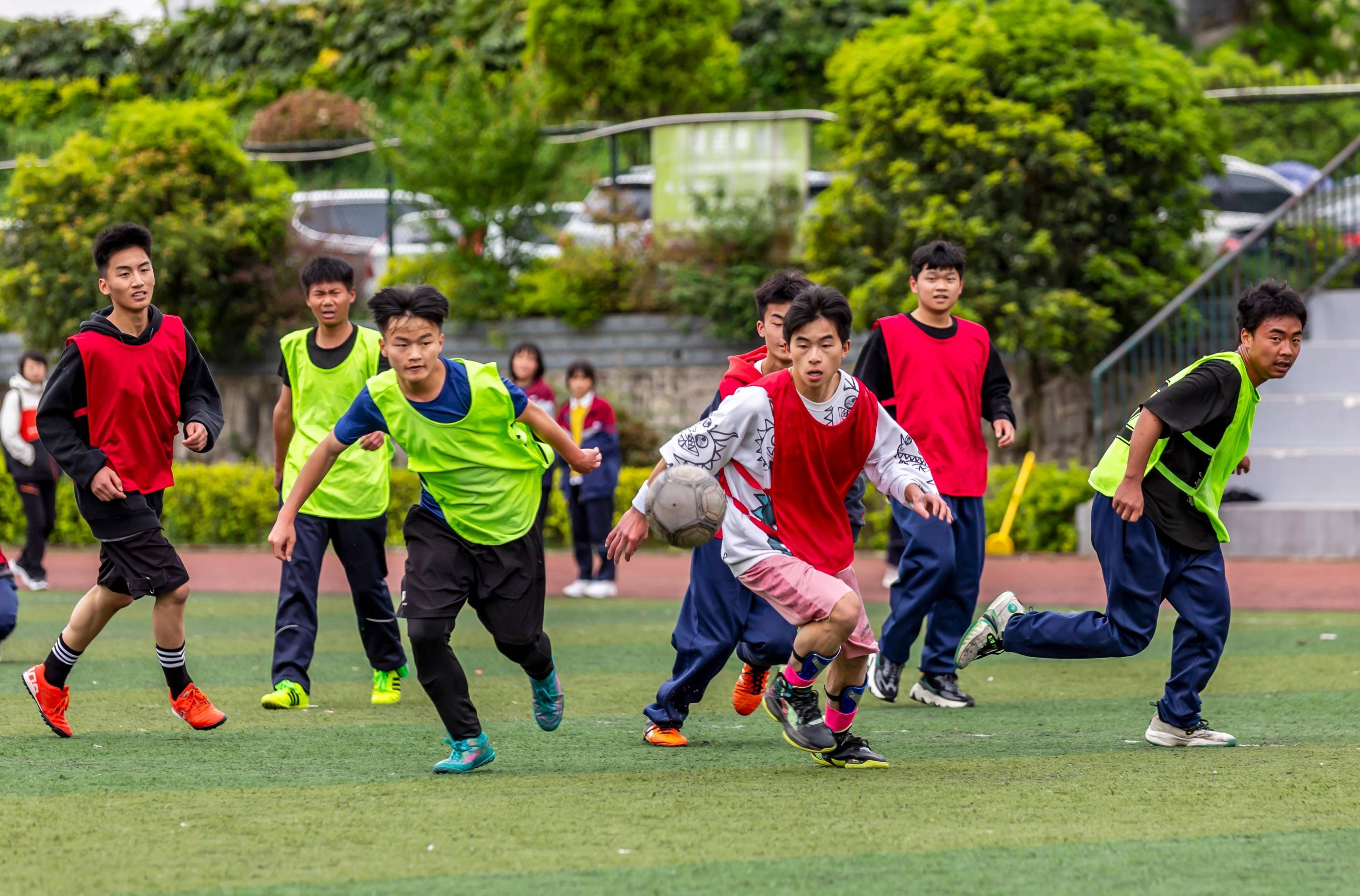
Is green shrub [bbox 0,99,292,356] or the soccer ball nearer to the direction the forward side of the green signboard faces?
the soccer ball

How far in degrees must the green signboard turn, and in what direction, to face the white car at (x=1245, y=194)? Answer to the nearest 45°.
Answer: approximately 90° to its left

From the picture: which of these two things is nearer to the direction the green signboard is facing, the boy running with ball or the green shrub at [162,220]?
the boy running with ball

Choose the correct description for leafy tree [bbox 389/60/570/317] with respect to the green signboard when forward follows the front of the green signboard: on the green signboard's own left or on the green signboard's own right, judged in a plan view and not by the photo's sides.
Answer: on the green signboard's own right

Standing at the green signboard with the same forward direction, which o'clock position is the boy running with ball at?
The boy running with ball is roughly at 12 o'clock from the green signboard.

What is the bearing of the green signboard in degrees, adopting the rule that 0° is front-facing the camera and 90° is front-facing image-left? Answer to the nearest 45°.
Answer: approximately 0°

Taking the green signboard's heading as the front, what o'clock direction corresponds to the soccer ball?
The soccer ball is roughly at 12 o'clock from the green signboard.

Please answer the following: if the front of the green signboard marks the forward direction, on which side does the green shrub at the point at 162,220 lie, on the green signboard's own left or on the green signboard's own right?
on the green signboard's own right
